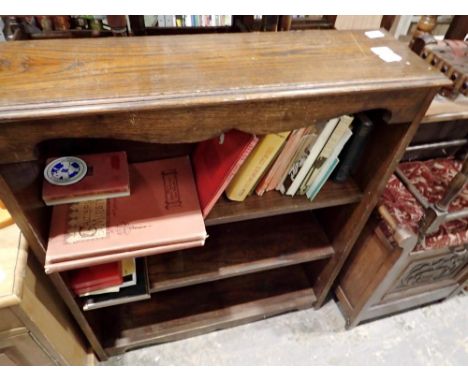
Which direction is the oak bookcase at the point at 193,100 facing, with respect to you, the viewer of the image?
facing the viewer

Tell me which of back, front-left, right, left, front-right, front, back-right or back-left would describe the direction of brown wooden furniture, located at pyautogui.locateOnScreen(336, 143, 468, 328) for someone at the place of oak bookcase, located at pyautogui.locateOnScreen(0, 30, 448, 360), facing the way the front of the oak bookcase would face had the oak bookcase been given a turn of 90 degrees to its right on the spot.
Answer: back
